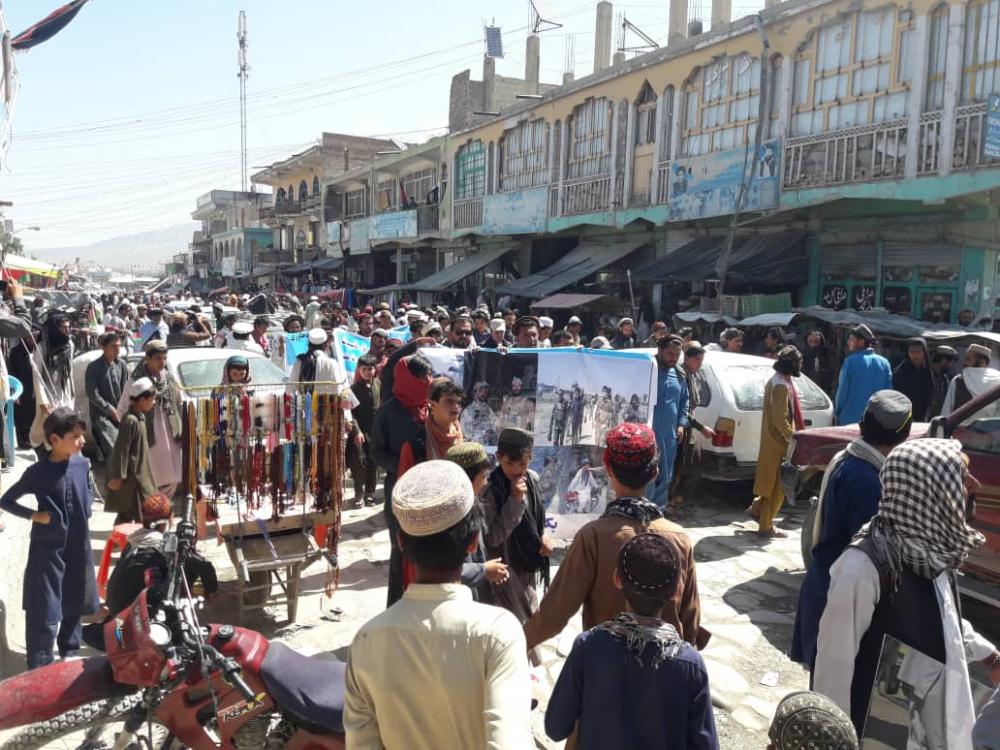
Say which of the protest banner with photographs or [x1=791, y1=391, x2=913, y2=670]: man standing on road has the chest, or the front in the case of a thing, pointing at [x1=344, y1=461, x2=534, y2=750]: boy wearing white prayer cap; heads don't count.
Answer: the protest banner with photographs

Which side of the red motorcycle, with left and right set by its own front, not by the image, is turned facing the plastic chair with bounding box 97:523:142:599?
right

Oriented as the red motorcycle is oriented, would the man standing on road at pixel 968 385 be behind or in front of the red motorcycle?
behind

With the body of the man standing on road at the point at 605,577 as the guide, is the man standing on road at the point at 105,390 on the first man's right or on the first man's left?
on the first man's left

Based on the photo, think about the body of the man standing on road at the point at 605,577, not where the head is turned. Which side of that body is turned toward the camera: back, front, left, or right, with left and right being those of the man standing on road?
back

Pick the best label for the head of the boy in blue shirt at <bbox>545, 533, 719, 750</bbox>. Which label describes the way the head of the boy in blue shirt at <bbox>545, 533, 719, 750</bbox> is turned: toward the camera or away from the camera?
away from the camera

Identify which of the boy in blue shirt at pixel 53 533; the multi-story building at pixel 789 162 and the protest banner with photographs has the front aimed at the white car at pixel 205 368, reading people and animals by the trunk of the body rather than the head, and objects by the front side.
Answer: the multi-story building

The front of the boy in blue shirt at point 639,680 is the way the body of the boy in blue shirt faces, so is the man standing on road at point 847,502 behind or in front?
in front

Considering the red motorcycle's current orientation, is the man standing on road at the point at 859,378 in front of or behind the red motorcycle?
behind

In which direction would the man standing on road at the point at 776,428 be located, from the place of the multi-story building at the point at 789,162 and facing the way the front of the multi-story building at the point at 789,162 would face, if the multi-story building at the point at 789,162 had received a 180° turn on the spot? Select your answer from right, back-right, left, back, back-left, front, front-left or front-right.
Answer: back-right

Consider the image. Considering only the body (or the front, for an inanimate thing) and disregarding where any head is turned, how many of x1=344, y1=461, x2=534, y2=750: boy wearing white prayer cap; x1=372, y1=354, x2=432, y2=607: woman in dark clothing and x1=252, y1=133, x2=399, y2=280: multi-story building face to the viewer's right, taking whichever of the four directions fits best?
1

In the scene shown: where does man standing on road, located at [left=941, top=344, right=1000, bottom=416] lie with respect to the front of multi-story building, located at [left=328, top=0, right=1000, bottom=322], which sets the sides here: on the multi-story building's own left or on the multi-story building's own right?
on the multi-story building's own left

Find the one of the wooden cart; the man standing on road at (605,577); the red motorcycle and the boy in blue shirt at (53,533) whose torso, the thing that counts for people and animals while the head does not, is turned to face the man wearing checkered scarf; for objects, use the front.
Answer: the boy in blue shirt

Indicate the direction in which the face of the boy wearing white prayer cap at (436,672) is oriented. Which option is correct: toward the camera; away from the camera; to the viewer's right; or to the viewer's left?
away from the camera

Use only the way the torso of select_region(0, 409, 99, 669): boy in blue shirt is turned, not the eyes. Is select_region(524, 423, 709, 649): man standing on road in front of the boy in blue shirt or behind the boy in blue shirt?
in front

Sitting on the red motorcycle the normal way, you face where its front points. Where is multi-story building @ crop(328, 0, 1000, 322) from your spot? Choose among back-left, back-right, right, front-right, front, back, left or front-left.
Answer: back-right

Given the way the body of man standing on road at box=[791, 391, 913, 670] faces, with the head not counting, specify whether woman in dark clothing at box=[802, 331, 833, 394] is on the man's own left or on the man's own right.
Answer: on the man's own left
